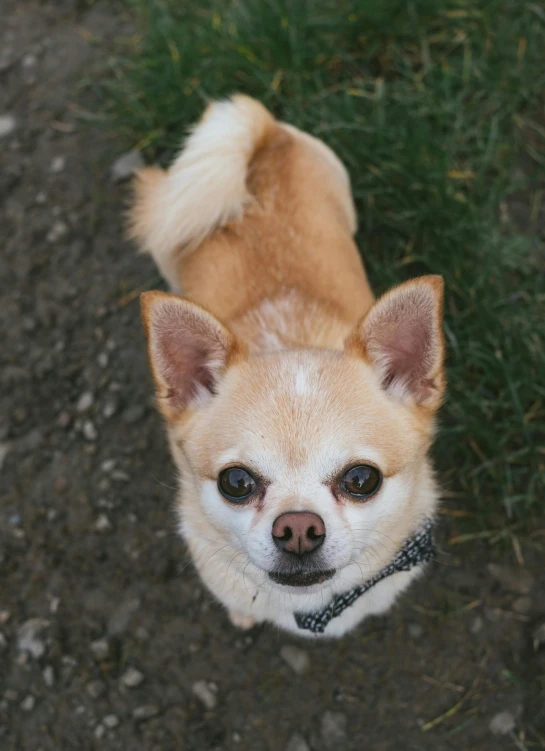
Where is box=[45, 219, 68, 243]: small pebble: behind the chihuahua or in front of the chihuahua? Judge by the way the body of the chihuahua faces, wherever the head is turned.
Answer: behind

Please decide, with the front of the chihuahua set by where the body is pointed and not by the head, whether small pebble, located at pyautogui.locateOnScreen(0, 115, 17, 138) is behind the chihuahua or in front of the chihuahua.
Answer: behind

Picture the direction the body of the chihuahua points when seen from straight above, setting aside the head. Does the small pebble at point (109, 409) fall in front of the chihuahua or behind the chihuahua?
behind

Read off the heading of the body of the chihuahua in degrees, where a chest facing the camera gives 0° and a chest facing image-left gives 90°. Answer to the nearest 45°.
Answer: approximately 0°
